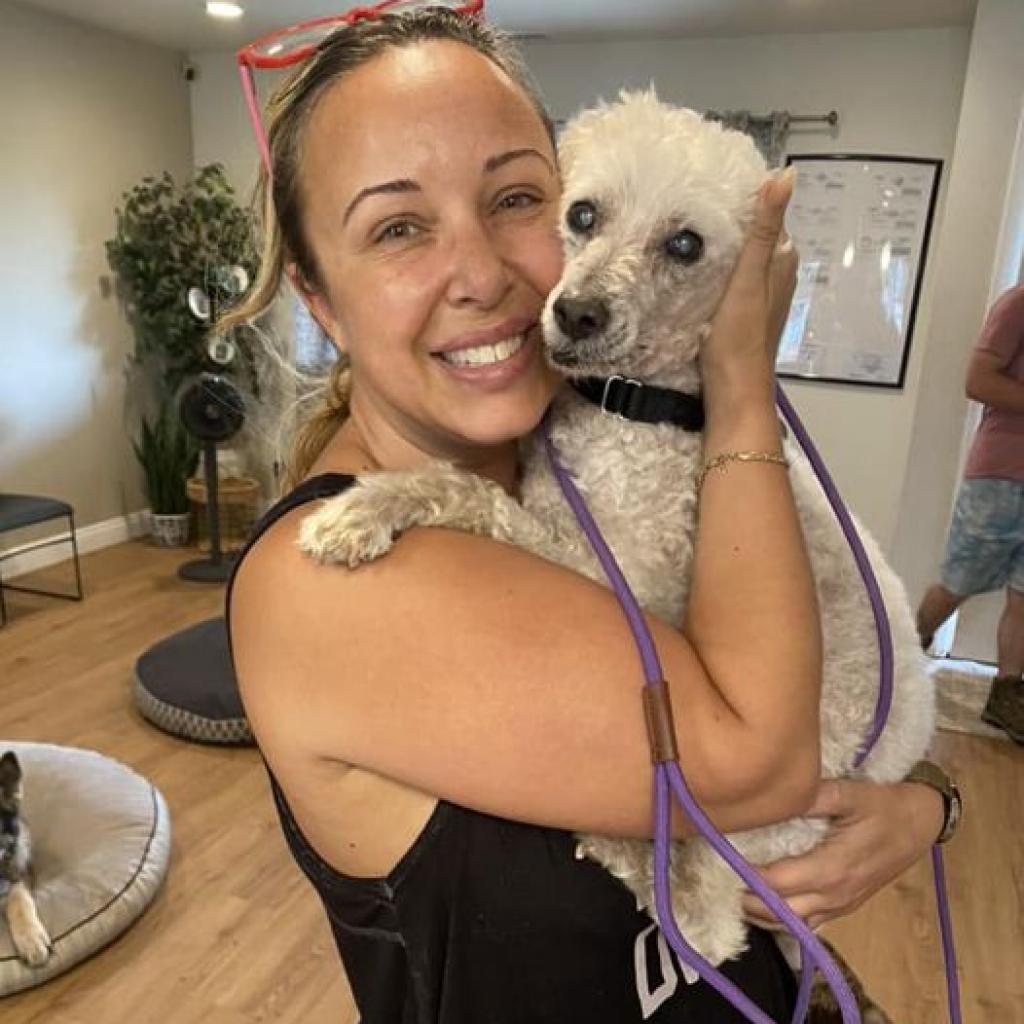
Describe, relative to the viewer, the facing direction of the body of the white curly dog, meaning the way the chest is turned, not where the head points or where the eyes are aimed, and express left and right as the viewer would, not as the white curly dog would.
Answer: facing the viewer and to the left of the viewer

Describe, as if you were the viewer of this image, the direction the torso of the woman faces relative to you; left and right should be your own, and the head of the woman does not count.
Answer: facing the viewer and to the right of the viewer

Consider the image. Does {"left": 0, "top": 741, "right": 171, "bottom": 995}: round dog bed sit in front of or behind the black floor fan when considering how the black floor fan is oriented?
in front

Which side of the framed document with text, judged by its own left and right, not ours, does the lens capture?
front

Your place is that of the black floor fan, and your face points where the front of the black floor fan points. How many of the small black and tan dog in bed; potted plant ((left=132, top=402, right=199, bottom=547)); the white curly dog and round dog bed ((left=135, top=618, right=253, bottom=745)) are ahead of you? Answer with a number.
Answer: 3

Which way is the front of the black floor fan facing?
toward the camera

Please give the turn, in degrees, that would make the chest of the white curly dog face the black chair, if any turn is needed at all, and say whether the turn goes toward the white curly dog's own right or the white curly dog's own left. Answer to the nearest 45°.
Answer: approximately 90° to the white curly dog's own right

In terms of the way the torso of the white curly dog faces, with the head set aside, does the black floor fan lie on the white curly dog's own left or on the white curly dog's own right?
on the white curly dog's own right

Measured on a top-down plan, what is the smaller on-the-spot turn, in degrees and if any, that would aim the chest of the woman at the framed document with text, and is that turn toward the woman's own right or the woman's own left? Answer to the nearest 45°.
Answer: approximately 135° to the woman's own left

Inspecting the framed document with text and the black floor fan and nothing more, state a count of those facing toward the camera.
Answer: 2

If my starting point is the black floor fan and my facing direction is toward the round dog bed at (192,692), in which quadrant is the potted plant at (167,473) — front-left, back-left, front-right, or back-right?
back-right
